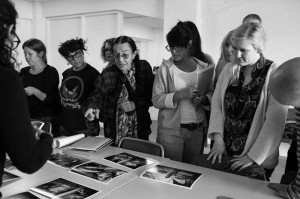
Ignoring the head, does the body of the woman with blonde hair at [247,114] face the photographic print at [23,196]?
yes

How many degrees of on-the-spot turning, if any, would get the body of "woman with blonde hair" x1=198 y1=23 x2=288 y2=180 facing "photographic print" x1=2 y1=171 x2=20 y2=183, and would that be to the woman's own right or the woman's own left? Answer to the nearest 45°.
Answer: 0° — they already face it

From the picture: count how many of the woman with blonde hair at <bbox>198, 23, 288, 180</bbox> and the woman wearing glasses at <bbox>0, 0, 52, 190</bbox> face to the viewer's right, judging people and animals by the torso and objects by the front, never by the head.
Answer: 1

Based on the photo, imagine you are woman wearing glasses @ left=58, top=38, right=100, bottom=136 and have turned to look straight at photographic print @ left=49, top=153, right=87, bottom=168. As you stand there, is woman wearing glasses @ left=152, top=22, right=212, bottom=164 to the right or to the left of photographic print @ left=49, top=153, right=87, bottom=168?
left

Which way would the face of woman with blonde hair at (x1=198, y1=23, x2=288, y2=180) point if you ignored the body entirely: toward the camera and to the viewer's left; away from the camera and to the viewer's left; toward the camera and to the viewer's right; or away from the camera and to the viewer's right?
toward the camera and to the viewer's left

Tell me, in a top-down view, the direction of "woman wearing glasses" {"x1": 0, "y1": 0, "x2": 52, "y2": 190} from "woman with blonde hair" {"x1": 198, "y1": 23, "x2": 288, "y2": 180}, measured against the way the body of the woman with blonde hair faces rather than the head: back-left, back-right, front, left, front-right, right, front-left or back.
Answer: front

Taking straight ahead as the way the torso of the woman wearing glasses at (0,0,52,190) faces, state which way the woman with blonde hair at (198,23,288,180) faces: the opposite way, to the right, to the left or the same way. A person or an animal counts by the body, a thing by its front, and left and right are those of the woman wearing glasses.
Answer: the opposite way

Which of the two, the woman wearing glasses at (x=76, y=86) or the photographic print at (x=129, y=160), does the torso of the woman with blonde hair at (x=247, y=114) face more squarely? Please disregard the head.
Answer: the photographic print

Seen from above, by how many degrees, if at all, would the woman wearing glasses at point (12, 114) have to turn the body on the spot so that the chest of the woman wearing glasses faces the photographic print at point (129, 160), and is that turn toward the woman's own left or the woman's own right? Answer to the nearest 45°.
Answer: approximately 45° to the woman's own left

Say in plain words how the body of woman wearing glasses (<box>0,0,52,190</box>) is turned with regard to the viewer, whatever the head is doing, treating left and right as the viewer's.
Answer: facing to the right of the viewer

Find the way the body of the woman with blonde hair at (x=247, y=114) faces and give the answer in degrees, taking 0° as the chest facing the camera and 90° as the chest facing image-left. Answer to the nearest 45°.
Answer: approximately 45°

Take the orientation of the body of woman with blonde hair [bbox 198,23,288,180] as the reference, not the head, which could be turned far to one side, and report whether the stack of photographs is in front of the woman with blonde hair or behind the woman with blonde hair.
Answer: in front

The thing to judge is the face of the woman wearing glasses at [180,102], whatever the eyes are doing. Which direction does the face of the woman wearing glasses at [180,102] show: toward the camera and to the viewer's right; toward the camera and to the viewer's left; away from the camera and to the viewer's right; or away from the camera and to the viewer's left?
toward the camera and to the viewer's left

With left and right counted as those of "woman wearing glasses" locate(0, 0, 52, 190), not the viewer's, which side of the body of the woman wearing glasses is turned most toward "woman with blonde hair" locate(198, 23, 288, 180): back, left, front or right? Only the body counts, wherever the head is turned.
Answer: front
